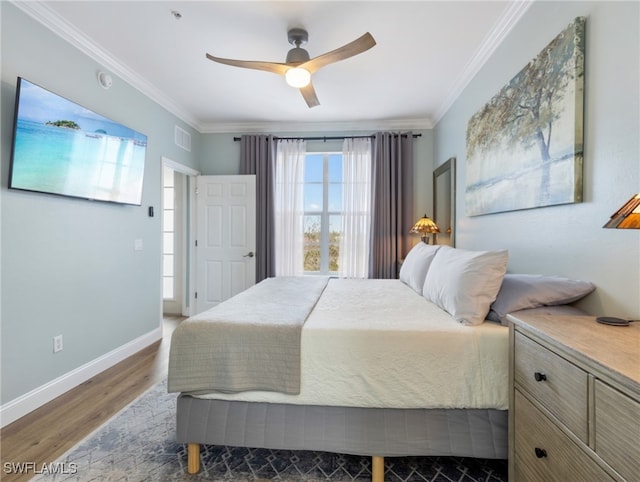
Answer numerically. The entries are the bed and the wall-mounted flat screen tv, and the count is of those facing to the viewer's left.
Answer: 1

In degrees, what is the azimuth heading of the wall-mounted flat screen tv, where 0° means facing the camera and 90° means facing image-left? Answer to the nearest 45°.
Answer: approximately 315°

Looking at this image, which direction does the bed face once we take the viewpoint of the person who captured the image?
facing to the left of the viewer

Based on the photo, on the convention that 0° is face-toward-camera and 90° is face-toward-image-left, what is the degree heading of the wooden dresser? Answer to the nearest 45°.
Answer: approximately 45°

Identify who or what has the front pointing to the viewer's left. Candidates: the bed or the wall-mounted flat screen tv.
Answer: the bed

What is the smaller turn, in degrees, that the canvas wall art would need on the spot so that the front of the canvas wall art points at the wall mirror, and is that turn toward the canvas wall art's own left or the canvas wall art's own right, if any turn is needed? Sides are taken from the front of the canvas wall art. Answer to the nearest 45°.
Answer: approximately 90° to the canvas wall art's own right

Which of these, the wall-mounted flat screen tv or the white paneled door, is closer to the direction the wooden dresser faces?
the wall-mounted flat screen tv

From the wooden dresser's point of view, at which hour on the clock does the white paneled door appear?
The white paneled door is roughly at 2 o'clock from the wooden dresser.

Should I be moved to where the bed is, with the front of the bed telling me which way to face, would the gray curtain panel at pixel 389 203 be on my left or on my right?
on my right
